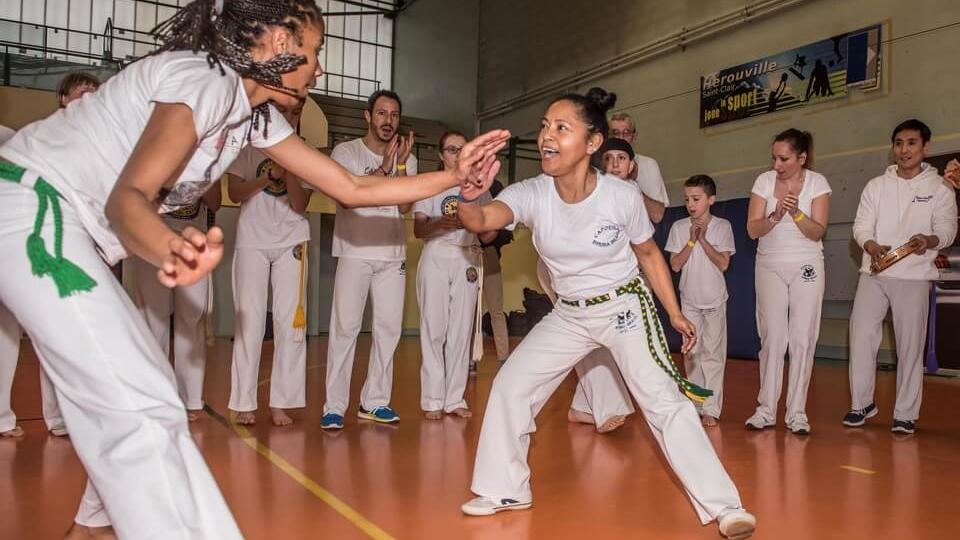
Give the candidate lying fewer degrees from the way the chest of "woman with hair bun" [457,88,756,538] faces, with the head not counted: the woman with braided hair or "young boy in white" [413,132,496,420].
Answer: the woman with braided hair

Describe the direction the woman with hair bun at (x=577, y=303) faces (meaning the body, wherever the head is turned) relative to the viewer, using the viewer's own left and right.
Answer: facing the viewer and to the left of the viewer

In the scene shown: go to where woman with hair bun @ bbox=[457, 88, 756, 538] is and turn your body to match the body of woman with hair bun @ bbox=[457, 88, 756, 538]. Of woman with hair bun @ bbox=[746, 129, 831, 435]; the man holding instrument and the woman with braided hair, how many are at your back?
2

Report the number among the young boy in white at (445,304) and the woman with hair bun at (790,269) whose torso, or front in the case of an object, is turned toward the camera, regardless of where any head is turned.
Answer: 2

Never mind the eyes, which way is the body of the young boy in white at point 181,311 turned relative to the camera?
toward the camera

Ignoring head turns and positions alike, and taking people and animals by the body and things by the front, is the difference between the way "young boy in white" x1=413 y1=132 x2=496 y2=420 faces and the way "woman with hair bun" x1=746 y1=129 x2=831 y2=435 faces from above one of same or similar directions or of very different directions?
same or similar directions

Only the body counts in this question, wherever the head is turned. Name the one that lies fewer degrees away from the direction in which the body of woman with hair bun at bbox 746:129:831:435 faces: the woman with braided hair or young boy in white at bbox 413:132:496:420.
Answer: the woman with braided hair

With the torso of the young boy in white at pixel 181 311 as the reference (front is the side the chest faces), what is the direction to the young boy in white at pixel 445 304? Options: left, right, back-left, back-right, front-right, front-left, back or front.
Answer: left

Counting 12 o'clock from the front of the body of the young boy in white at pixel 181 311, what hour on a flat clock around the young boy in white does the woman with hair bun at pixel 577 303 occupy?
The woman with hair bun is roughly at 11 o'clock from the young boy in white.

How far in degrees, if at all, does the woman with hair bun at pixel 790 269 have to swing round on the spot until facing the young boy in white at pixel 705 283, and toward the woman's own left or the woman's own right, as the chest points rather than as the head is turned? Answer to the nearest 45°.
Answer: approximately 135° to the woman's own right

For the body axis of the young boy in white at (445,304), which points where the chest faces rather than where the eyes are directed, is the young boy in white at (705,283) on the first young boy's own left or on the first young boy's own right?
on the first young boy's own left

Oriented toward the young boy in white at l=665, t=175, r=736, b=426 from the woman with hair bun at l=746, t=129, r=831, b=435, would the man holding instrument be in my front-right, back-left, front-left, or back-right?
back-right

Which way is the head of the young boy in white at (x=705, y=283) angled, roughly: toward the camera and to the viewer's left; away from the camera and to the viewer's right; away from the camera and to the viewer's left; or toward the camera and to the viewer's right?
toward the camera and to the viewer's left

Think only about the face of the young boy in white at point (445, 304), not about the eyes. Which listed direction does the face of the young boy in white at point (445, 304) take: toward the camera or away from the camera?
toward the camera

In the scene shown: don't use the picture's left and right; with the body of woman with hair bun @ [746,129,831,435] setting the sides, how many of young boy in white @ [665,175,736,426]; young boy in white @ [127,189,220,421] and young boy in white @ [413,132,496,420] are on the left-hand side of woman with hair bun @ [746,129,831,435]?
0

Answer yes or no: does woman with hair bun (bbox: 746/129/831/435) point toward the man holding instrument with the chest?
no

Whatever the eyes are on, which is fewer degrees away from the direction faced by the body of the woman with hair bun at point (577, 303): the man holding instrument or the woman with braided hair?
the woman with braided hair

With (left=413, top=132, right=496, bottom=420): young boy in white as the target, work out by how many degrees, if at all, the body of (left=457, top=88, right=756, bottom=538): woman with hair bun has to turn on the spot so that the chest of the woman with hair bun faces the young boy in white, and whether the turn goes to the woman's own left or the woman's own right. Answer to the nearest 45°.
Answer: approximately 90° to the woman's own right
